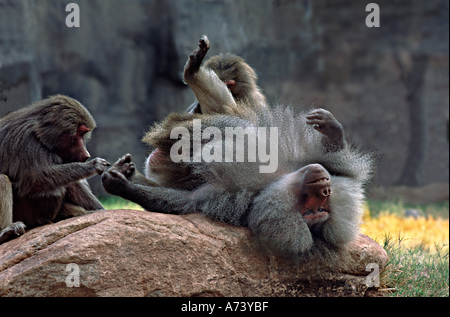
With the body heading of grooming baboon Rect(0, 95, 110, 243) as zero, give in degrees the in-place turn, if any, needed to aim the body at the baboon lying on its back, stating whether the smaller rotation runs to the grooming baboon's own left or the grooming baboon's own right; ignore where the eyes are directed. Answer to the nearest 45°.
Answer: approximately 45° to the grooming baboon's own right

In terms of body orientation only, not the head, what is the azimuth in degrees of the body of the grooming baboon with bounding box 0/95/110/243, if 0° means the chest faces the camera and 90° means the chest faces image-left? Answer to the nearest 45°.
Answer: approximately 270°

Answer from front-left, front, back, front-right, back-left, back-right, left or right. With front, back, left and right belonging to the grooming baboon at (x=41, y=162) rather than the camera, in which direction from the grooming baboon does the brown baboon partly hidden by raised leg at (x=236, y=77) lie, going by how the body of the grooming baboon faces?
front-left

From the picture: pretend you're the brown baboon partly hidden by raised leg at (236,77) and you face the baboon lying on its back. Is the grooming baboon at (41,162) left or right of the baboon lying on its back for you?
right
